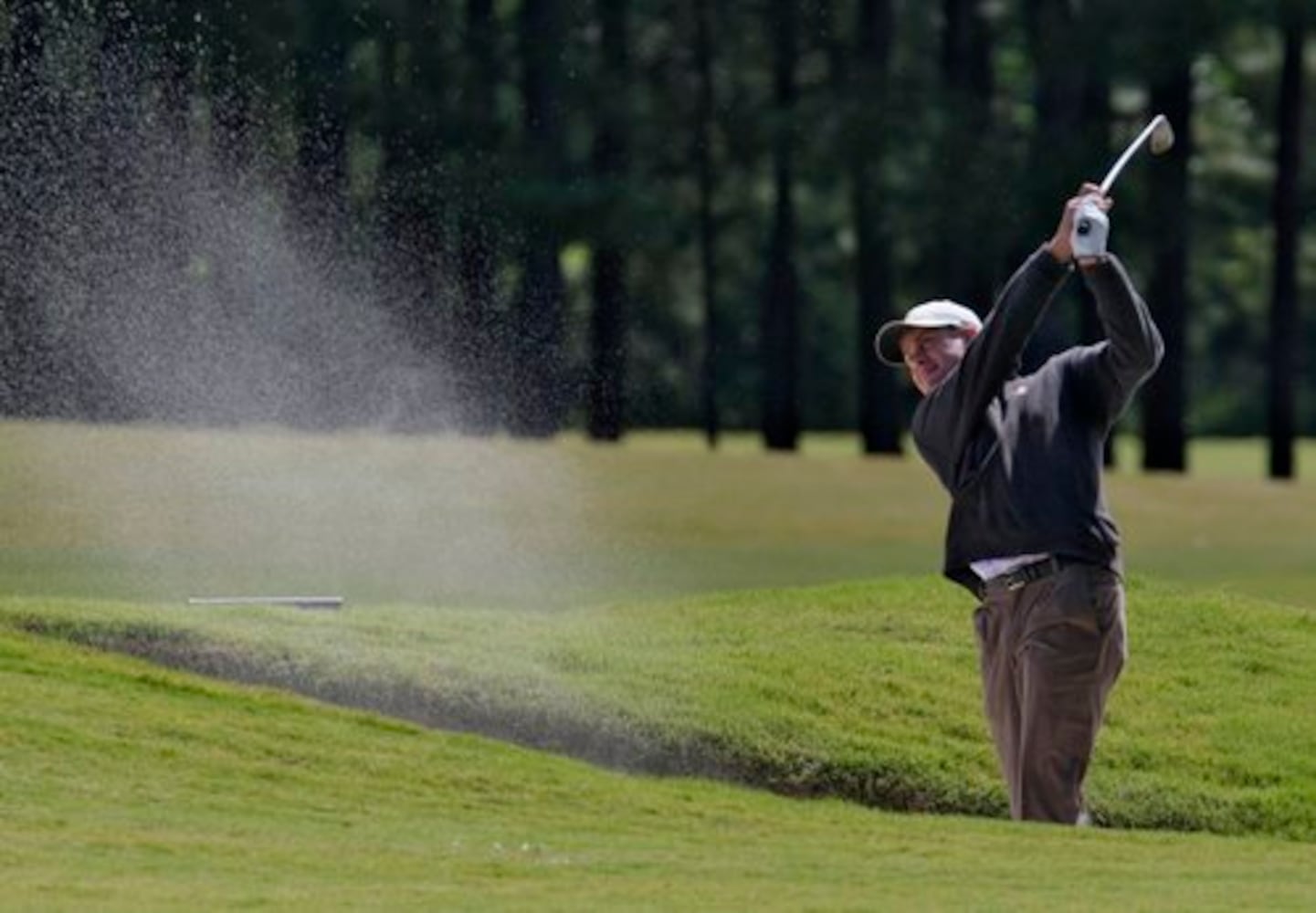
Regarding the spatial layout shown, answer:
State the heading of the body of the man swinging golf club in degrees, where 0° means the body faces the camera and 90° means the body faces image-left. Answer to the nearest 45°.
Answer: approximately 45°

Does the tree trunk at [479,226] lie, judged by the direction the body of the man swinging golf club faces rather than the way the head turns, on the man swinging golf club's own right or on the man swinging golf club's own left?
on the man swinging golf club's own right

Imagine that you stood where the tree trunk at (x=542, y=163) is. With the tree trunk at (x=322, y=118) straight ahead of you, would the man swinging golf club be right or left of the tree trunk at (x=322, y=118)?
left

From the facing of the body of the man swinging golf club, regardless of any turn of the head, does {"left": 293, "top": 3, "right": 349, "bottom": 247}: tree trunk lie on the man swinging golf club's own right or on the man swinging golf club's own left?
on the man swinging golf club's own right
